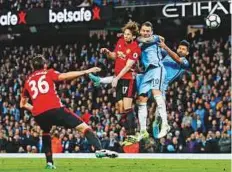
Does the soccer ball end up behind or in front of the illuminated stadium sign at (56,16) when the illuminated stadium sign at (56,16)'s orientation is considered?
in front

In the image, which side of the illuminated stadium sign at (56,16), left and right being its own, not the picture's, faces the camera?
front
